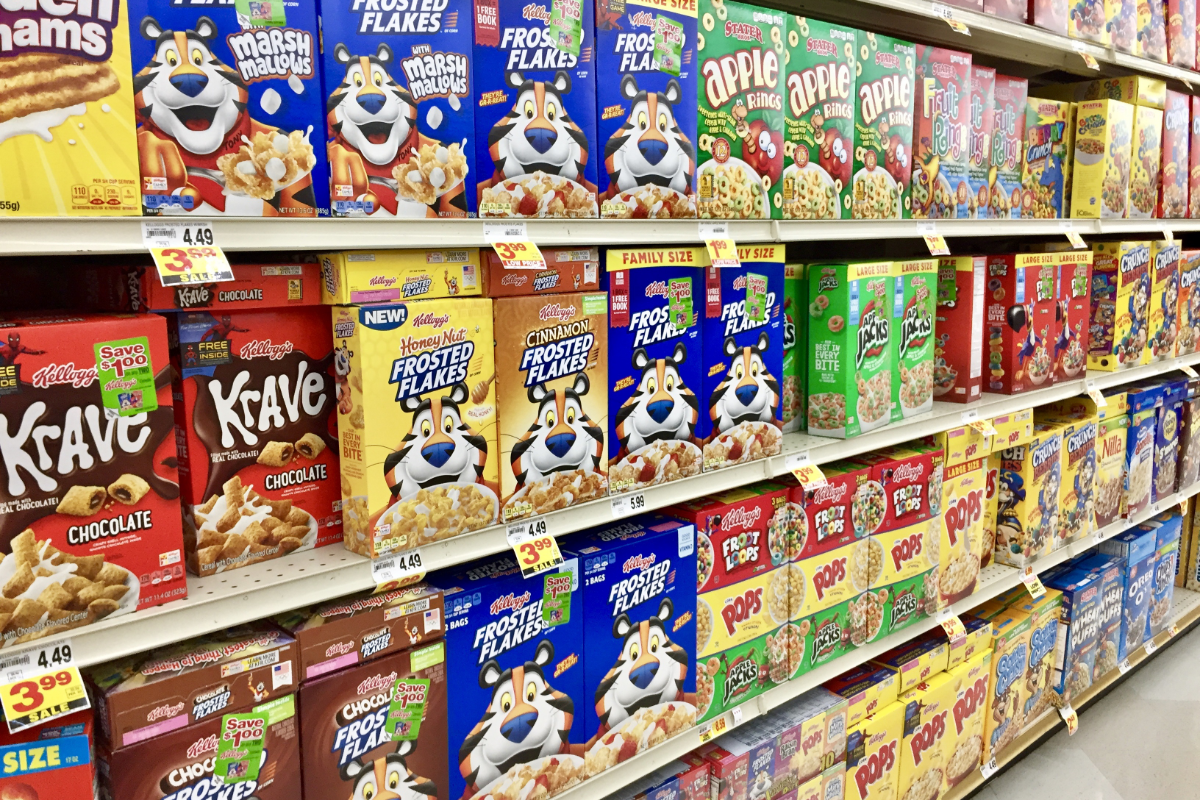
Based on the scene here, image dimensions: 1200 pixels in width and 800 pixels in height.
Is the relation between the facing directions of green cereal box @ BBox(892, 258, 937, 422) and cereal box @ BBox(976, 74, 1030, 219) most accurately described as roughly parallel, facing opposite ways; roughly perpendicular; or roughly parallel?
roughly parallel

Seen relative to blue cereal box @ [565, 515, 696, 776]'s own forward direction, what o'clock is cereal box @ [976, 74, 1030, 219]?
The cereal box is roughly at 9 o'clock from the blue cereal box.

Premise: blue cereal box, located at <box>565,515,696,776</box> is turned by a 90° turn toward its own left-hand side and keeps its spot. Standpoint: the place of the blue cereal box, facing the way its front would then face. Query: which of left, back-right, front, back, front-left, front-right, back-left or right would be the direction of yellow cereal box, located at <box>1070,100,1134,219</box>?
front

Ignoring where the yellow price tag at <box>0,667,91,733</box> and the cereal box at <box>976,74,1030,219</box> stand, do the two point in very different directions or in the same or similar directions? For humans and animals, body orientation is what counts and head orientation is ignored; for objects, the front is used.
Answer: same or similar directions

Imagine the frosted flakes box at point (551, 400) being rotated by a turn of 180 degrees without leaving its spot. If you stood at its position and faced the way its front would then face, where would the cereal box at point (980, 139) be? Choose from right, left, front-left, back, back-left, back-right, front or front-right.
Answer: right

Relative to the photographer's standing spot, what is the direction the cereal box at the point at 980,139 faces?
facing the viewer and to the right of the viewer

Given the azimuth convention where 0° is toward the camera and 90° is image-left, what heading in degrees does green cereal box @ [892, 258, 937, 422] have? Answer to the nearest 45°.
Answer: approximately 315°

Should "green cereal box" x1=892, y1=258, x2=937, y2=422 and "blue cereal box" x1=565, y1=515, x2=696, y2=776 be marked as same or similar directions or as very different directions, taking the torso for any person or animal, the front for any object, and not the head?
same or similar directions

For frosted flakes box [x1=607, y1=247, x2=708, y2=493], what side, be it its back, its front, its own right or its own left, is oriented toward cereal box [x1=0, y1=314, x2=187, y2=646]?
right

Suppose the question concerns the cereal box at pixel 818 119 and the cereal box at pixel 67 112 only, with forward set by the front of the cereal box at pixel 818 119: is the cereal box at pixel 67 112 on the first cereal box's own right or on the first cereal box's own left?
on the first cereal box's own right

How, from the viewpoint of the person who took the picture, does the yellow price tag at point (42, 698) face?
facing the viewer
